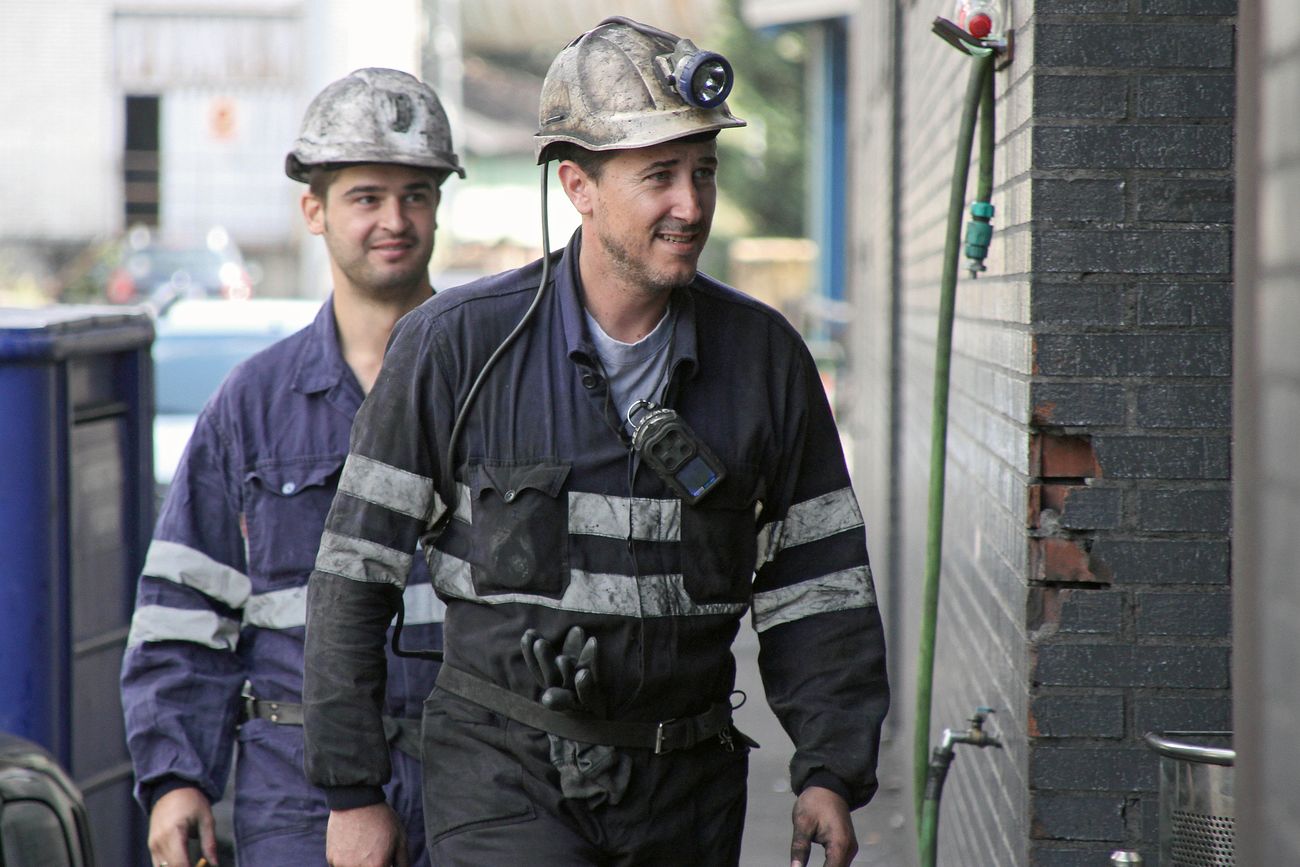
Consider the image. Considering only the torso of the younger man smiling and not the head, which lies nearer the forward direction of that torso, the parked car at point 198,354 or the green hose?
the green hose

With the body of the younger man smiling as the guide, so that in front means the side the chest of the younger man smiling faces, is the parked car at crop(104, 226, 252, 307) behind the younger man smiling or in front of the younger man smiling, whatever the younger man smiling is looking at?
behind

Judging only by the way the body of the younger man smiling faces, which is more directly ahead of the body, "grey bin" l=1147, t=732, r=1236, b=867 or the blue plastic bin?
the grey bin

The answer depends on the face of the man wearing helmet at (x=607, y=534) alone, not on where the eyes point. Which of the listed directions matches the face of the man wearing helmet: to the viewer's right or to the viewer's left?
to the viewer's right

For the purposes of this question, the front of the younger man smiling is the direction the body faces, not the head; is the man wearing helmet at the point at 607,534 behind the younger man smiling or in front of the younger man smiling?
in front

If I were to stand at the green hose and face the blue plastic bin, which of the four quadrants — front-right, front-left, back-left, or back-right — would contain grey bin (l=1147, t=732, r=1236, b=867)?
back-left

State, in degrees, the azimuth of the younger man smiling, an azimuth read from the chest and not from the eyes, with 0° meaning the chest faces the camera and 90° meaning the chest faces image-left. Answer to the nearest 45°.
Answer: approximately 315°

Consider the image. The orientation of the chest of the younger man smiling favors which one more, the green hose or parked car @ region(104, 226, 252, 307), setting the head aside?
the green hose
